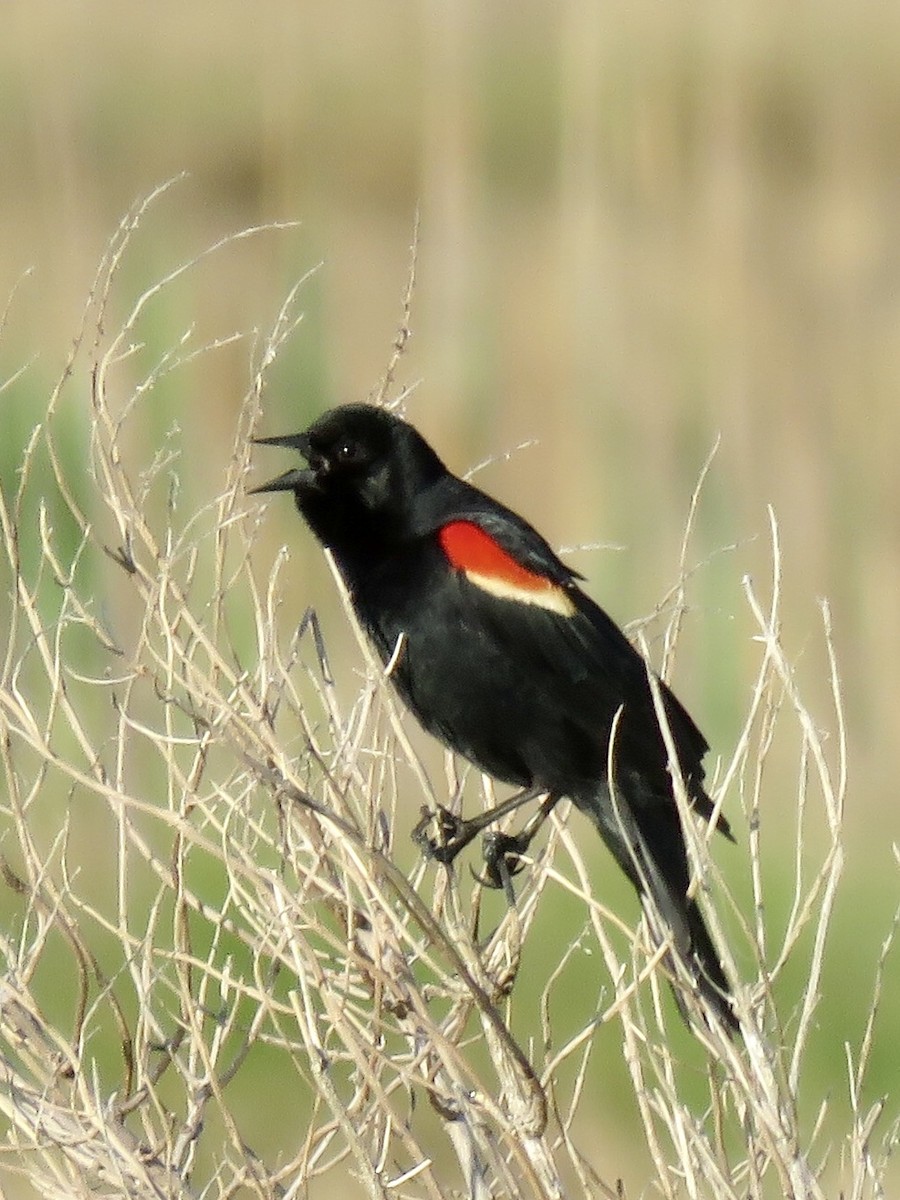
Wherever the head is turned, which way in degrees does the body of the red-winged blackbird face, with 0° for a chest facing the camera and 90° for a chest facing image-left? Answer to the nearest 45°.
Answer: approximately 90°
